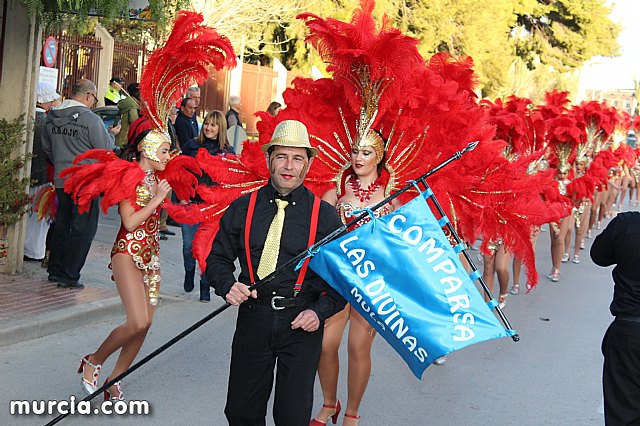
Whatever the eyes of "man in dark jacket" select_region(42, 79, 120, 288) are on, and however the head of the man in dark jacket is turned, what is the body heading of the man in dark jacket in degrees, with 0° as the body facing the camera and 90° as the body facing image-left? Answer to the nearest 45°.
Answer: approximately 225°

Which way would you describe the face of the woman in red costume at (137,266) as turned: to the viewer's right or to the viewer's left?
to the viewer's right

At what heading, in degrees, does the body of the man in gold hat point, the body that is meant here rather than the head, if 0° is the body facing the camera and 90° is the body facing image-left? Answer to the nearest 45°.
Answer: approximately 0°

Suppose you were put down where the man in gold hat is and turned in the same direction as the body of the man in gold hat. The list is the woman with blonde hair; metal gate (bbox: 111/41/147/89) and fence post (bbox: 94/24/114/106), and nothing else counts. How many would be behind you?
3

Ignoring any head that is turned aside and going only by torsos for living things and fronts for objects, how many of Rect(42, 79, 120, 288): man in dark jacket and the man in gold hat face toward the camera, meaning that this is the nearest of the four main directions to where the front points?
1

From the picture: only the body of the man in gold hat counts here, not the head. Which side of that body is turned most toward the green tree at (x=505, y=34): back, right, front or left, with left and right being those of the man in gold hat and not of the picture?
back

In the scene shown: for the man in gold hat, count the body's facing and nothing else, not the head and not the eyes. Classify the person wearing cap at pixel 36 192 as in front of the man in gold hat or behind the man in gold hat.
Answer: behind

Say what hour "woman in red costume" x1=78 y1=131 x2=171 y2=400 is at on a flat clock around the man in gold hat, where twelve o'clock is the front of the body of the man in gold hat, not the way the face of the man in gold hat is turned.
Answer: The woman in red costume is roughly at 5 o'clock from the man in gold hat.

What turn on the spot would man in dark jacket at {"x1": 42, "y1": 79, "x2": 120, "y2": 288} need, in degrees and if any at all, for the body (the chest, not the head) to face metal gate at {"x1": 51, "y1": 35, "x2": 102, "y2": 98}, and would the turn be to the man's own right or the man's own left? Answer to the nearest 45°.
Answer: approximately 45° to the man's own left

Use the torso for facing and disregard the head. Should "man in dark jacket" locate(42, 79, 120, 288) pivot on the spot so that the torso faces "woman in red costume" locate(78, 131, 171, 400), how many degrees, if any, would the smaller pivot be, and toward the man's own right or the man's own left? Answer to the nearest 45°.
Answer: approximately 135° to the man's own right

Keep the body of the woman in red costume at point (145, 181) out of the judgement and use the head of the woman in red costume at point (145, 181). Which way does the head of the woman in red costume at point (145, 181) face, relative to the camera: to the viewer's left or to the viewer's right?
to the viewer's right

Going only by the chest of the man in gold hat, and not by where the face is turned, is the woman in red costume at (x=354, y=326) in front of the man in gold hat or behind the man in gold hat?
behind
